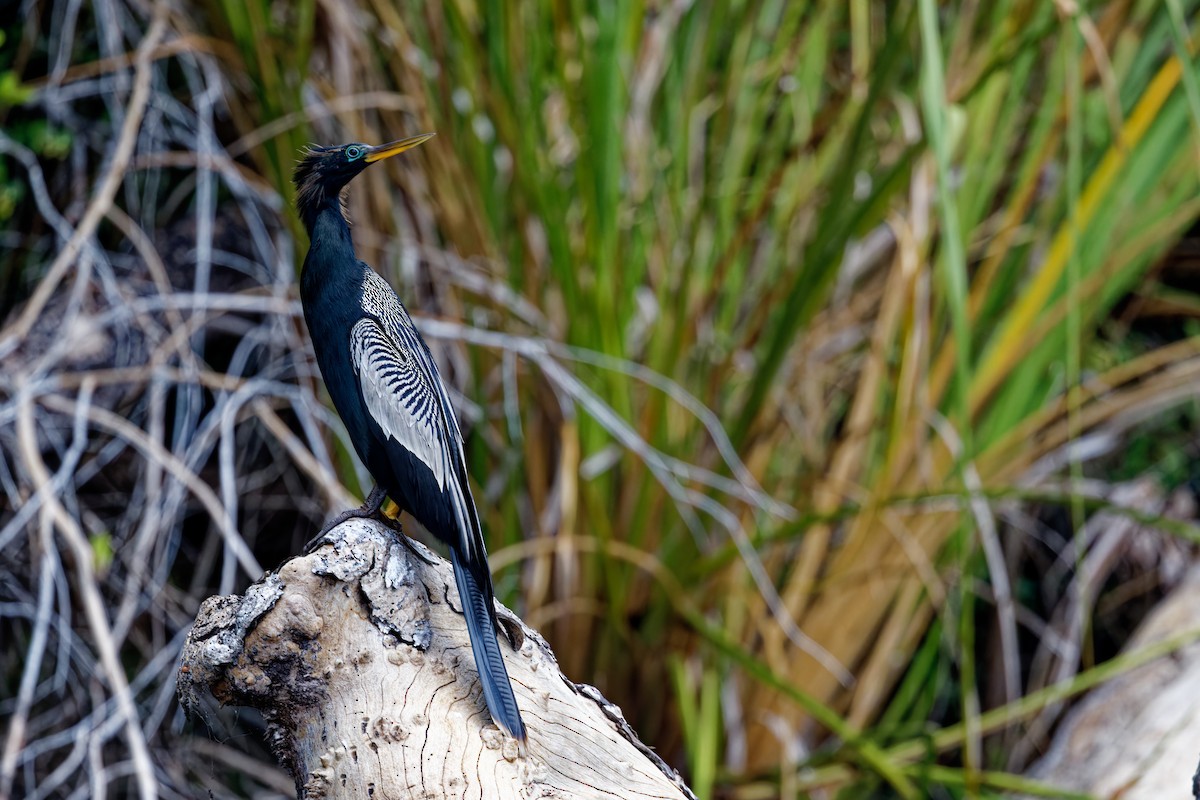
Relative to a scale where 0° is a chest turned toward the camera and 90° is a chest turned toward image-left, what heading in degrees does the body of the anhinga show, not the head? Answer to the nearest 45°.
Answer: approximately 90°

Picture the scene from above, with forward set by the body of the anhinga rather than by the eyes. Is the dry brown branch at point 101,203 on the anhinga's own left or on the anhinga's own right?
on the anhinga's own right
